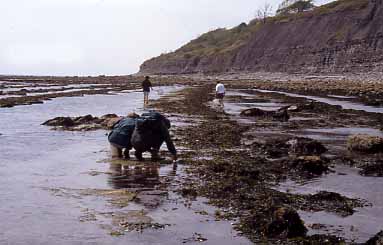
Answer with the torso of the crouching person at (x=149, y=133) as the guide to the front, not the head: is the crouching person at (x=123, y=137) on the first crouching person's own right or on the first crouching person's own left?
on the first crouching person's own left

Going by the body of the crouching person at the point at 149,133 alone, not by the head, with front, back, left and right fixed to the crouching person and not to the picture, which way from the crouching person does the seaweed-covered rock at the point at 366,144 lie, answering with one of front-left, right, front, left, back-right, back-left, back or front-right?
front-right

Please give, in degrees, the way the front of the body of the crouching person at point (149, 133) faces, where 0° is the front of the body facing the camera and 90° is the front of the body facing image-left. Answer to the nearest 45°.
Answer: approximately 225°

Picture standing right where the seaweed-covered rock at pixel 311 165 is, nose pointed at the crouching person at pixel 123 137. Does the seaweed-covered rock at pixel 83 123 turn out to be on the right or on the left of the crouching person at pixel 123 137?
right

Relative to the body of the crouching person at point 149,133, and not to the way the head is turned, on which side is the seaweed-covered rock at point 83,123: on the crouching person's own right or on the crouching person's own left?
on the crouching person's own left

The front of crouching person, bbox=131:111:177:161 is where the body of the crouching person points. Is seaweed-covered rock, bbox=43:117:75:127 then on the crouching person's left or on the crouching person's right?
on the crouching person's left

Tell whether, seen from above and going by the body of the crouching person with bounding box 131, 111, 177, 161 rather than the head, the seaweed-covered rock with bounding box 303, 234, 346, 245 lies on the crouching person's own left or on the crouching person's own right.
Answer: on the crouching person's own right

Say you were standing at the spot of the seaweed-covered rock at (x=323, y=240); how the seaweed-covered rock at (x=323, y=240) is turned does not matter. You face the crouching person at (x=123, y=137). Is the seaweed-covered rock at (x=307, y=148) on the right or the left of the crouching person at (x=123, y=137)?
right

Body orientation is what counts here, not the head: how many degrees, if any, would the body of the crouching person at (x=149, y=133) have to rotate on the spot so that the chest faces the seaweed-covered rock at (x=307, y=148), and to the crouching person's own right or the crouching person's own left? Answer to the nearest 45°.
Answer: approximately 45° to the crouching person's own right

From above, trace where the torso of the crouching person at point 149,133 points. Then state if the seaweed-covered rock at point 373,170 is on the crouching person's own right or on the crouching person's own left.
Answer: on the crouching person's own right

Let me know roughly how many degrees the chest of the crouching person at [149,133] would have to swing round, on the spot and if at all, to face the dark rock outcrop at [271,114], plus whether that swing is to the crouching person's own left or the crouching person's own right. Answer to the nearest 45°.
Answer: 0° — they already face it

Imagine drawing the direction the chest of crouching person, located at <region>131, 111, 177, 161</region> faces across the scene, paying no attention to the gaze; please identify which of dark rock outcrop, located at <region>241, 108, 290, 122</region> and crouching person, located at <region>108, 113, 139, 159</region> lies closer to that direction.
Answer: the dark rock outcrop
